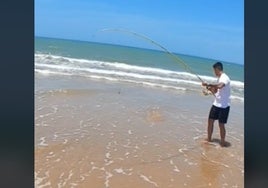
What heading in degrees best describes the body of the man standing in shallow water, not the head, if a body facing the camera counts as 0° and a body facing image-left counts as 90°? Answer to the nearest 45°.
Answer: approximately 90°
